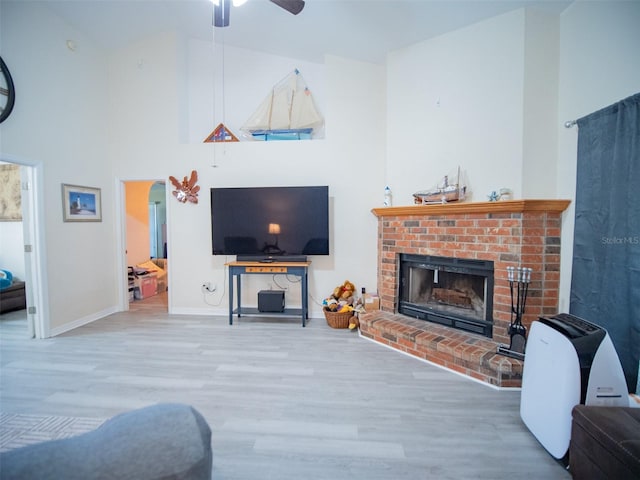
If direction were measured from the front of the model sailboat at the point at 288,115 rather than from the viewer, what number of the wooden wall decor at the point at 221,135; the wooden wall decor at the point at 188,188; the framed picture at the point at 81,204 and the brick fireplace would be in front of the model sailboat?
3

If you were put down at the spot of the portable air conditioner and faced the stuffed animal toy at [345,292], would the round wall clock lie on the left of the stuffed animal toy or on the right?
left

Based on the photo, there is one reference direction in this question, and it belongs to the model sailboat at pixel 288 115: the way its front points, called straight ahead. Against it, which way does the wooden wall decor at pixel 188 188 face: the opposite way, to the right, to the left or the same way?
to the left

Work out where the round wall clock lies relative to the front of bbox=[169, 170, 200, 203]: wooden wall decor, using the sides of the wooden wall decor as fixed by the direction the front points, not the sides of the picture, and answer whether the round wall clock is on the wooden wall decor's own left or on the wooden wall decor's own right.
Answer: on the wooden wall decor's own right

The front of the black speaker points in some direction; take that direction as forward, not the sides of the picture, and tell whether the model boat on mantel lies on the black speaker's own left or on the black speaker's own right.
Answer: on the black speaker's own left

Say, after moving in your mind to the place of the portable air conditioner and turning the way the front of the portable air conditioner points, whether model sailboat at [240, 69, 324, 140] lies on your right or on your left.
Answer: on your right

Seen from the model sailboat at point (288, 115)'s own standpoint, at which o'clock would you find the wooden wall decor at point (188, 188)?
The wooden wall decor is roughly at 12 o'clock from the model sailboat.

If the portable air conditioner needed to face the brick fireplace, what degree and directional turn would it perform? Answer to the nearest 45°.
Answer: approximately 90° to its right

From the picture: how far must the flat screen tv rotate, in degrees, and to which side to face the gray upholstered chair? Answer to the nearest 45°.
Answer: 0° — it already faces it

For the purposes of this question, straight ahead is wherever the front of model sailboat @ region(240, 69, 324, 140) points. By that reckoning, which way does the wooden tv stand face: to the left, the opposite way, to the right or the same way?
to the left

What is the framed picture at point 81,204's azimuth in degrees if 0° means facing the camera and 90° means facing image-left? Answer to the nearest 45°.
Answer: approximately 315°

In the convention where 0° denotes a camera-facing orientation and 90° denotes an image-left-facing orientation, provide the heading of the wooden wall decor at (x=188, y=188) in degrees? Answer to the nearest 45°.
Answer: approximately 0°

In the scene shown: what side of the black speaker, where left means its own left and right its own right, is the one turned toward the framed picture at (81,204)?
right
